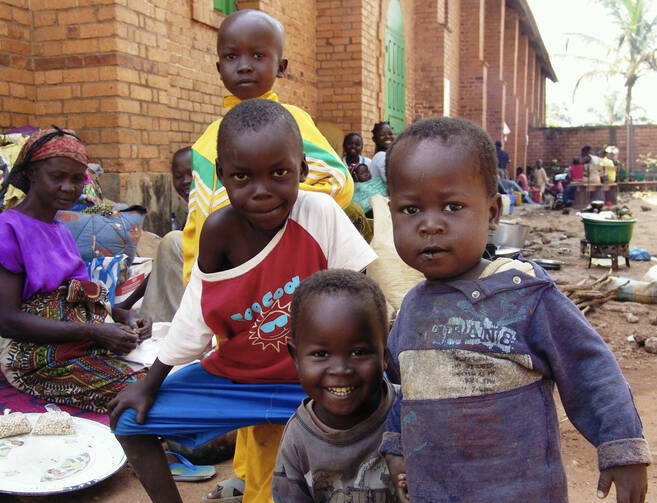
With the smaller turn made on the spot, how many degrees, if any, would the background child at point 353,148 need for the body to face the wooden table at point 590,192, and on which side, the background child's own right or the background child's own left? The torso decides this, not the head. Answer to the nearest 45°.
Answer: approximately 135° to the background child's own left

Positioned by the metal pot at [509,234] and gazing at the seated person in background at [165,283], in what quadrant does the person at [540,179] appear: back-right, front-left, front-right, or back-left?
back-right

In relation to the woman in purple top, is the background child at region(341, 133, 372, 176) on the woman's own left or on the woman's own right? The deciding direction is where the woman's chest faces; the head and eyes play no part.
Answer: on the woman's own left

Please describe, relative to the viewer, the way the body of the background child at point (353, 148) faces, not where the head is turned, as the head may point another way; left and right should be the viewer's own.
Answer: facing the viewer

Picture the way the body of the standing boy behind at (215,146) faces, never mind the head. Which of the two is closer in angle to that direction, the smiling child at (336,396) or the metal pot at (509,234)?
the smiling child

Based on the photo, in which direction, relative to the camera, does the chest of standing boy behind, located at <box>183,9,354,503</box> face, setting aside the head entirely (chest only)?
toward the camera

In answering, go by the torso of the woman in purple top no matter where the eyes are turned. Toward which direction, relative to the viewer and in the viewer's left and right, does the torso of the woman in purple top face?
facing the viewer and to the right of the viewer

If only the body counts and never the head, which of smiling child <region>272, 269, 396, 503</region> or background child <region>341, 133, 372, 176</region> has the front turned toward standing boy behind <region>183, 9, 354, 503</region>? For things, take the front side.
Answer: the background child

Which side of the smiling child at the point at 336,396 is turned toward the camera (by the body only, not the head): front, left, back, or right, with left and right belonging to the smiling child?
front

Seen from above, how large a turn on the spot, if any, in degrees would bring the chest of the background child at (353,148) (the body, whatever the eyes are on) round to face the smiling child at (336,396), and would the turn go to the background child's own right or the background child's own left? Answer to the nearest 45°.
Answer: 0° — they already face them

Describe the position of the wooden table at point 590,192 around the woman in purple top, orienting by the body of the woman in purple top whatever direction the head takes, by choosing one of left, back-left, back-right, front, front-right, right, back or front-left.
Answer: left

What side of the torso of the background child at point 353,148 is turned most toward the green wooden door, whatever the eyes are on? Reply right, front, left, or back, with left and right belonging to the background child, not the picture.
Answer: back
